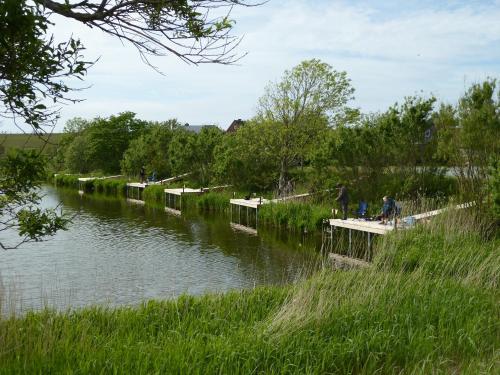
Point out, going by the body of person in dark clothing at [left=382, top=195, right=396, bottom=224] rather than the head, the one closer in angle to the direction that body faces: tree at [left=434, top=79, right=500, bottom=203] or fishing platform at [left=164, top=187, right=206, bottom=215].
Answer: the fishing platform

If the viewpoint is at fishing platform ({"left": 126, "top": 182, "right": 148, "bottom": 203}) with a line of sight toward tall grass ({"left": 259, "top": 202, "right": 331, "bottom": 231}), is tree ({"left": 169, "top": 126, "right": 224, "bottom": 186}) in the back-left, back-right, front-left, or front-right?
front-left

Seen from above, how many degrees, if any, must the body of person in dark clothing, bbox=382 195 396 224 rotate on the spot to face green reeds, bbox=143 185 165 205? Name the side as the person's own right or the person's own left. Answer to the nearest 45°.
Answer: approximately 45° to the person's own right

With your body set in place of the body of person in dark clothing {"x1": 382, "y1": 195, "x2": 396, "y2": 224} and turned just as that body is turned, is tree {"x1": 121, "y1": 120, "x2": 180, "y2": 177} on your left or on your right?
on your right

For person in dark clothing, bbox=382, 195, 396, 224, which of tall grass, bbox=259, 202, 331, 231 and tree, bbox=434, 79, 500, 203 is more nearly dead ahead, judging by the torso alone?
the tall grass

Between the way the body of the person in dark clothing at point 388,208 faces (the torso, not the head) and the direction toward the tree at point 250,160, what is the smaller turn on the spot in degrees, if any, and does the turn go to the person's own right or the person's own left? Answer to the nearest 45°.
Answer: approximately 45° to the person's own right

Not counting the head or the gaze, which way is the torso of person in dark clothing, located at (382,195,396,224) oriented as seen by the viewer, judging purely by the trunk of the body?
to the viewer's left

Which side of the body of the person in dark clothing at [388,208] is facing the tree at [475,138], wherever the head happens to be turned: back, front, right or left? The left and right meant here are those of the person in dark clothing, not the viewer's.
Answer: back

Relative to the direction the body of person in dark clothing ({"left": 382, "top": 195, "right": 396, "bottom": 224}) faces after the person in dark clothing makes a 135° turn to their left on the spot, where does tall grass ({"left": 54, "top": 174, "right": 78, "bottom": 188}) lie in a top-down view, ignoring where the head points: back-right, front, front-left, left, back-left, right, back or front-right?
back

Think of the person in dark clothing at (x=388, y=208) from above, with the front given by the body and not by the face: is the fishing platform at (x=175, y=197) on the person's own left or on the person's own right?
on the person's own right

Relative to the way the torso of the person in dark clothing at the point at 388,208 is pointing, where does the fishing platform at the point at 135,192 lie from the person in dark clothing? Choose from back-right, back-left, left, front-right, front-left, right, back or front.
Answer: front-right

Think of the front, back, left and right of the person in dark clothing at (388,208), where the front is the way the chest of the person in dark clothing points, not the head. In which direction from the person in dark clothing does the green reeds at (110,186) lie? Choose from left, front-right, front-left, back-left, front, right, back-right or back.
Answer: front-right
